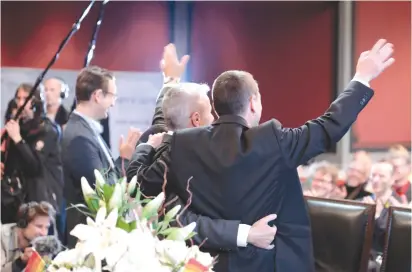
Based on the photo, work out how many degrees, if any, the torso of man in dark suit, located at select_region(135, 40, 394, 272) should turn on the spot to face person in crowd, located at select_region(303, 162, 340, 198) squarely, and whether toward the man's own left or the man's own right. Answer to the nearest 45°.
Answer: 0° — they already face them

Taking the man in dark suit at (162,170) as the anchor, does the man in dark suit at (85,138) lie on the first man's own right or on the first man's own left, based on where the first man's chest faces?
on the first man's own left

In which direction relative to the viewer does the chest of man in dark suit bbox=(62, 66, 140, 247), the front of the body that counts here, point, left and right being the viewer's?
facing to the right of the viewer

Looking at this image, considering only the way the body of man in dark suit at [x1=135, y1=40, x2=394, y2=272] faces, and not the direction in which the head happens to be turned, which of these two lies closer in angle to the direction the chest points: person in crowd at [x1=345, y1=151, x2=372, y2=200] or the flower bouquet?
the person in crowd

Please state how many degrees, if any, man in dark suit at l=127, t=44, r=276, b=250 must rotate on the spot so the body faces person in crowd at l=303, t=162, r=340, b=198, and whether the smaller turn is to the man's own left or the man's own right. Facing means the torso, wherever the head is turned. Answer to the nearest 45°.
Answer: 0° — they already face them

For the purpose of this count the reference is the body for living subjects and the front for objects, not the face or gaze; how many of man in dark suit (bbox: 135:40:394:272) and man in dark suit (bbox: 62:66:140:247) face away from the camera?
1

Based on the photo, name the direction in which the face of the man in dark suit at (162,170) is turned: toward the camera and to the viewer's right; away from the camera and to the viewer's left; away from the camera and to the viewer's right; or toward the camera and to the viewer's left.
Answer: away from the camera and to the viewer's right

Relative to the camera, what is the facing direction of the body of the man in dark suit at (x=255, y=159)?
away from the camera

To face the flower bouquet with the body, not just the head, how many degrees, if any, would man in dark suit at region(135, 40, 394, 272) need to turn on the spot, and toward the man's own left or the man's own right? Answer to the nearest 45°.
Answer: approximately 180°
